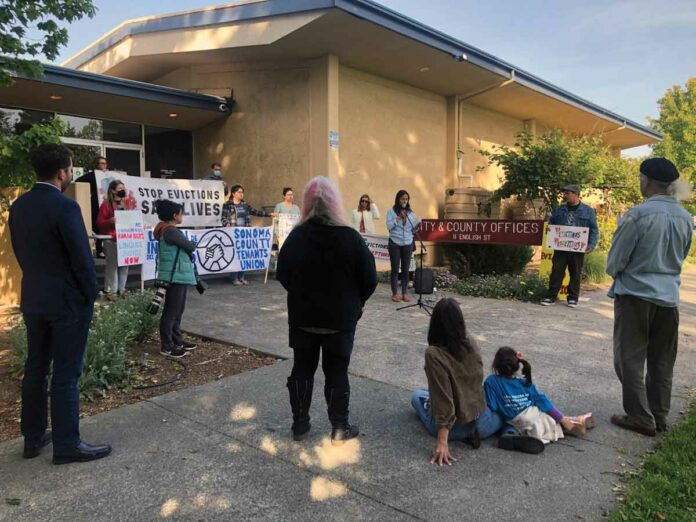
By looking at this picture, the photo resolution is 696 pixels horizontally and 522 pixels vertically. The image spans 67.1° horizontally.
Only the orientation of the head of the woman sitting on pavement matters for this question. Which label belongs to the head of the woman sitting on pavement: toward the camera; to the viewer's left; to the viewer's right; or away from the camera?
away from the camera

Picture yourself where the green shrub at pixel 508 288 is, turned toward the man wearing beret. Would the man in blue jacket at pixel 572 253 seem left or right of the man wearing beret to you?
left

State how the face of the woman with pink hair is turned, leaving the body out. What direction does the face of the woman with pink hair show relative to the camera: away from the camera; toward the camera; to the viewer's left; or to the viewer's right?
away from the camera

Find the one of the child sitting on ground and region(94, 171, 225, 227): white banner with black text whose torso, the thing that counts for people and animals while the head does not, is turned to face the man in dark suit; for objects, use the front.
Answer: the white banner with black text

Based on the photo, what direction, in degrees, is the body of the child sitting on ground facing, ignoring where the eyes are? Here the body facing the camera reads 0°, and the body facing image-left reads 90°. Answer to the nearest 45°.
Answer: approximately 225°

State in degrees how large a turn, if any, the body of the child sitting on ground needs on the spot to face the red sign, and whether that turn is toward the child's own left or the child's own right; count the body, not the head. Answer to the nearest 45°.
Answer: approximately 45° to the child's own left

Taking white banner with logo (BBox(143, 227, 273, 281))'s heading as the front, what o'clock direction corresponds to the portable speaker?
The portable speaker is roughly at 10 o'clock from the white banner with logo.

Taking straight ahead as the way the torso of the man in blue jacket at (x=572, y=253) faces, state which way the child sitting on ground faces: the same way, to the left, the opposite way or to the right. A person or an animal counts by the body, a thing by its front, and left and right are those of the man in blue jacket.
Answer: the opposite way

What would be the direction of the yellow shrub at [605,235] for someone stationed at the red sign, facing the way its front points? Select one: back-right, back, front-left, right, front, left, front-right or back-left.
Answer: back-left

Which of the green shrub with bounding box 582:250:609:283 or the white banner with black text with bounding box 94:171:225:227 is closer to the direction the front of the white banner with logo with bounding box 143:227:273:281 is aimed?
the green shrub

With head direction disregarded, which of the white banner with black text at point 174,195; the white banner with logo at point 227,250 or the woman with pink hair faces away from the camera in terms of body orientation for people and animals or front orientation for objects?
the woman with pink hair

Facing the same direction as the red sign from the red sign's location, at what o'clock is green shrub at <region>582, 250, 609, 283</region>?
The green shrub is roughly at 8 o'clock from the red sign.

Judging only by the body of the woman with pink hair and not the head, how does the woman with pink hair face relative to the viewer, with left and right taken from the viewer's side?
facing away from the viewer

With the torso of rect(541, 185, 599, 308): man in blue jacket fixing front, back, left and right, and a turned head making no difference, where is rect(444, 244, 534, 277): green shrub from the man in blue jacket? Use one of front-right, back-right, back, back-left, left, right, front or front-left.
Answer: right
